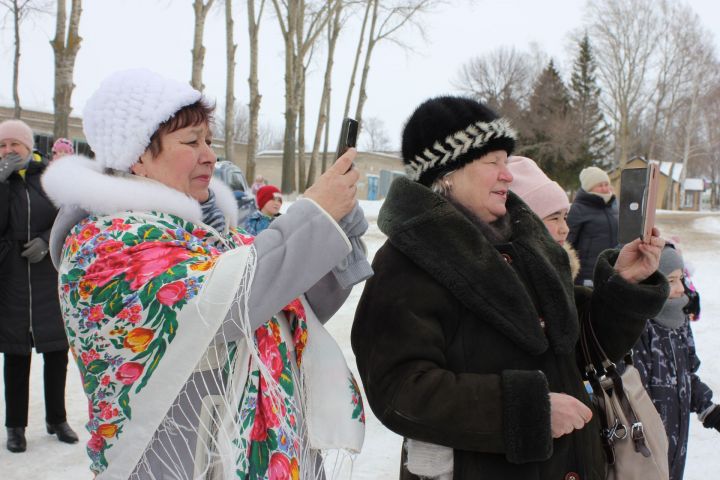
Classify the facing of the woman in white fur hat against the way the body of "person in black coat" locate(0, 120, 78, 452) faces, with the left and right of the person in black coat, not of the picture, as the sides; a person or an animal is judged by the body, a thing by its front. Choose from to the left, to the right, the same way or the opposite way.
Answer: to the left

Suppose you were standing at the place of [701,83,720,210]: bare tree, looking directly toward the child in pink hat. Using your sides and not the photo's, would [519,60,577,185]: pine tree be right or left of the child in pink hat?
right

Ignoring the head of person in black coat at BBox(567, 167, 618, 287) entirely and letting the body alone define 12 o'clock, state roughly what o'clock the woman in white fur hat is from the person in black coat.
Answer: The woman in white fur hat is roughly at 2 o'clock from the person in black coat.

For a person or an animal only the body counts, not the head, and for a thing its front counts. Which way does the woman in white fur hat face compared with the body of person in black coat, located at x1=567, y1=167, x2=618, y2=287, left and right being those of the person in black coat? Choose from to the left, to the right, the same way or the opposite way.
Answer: to the left

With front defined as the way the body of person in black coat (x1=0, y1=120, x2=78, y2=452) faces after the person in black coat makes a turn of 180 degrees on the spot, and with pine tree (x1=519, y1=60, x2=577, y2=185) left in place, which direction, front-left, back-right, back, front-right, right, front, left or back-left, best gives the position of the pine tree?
front-right

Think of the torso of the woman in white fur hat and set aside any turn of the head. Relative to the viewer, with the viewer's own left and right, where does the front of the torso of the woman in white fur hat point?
facing to the right of the viewer

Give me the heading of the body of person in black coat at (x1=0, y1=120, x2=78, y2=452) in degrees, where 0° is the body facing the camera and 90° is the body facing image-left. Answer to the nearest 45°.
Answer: approximately 0°

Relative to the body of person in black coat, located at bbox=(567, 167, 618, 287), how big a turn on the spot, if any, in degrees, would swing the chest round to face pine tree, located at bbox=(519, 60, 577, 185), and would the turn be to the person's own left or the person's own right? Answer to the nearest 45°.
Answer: approximately 135° to the person's own left

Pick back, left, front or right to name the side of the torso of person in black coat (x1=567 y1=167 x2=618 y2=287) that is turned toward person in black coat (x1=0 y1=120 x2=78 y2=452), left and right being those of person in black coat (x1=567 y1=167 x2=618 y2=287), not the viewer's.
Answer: right

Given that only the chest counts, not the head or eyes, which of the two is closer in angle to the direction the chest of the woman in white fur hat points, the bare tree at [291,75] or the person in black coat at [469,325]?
the person in black coat

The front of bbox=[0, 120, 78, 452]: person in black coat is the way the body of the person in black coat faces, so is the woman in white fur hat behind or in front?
in front

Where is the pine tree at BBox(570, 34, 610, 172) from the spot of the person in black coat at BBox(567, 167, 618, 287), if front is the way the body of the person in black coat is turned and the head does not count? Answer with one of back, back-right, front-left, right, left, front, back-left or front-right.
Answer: back-left
